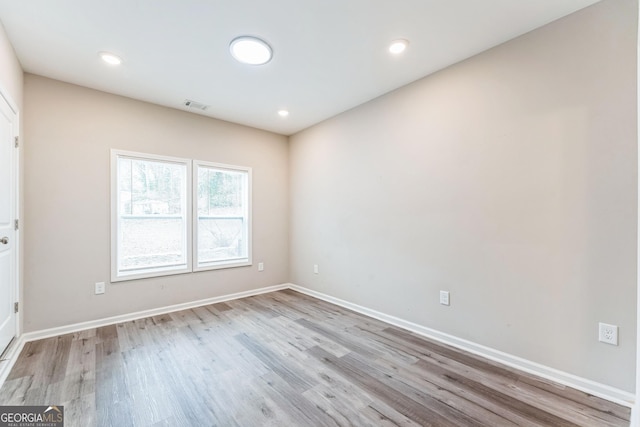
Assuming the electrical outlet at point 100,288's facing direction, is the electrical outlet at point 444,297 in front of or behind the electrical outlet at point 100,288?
in front

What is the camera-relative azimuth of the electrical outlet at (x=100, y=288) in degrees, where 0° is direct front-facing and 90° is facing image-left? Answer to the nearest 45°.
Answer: approximately 0°

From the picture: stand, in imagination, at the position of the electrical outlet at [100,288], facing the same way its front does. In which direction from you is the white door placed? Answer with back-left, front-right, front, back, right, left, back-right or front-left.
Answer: front-right

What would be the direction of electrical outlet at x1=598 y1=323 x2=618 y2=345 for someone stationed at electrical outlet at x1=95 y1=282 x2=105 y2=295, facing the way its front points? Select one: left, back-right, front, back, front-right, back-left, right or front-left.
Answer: front-left

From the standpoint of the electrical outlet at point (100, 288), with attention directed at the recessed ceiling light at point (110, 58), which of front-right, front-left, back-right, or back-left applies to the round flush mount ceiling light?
front-left

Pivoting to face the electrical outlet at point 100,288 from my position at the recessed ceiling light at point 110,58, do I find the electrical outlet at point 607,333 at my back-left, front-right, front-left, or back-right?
back-right
